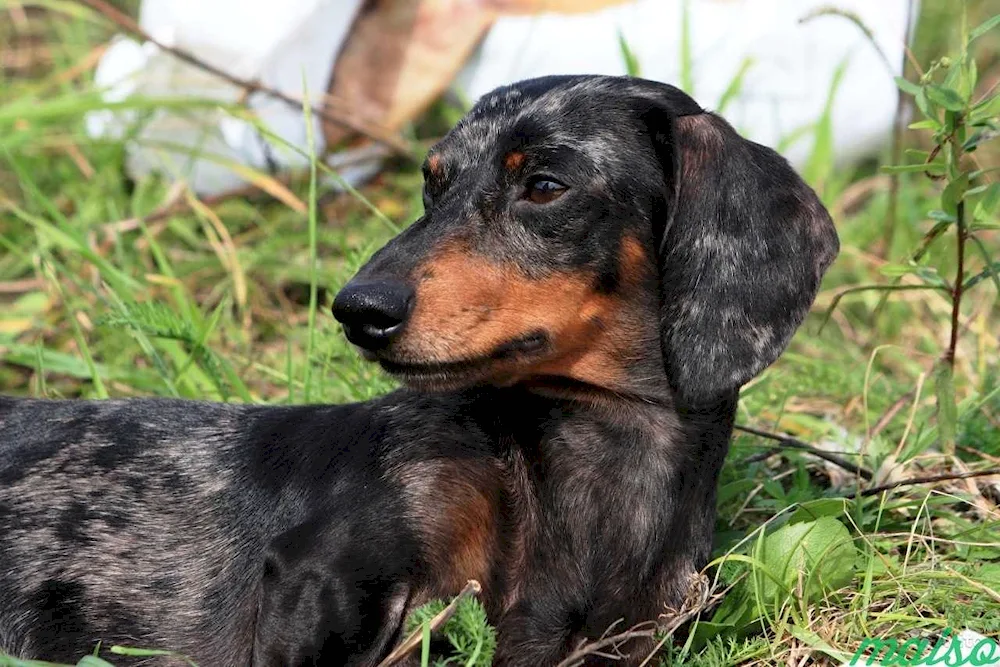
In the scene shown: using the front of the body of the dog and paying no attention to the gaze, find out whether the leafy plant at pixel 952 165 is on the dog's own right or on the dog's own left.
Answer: on the dog's own left

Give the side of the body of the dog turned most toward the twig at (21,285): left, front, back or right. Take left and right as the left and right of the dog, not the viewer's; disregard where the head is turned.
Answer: back

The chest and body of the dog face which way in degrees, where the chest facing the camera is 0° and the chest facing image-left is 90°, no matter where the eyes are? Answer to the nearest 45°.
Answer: approximately 315°

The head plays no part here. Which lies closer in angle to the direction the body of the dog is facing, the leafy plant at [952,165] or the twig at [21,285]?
the leafy plant

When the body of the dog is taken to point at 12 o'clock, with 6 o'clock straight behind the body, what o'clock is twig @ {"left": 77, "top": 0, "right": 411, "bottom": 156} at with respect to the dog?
The twig is roughly at 7 o'clock from the dog.
